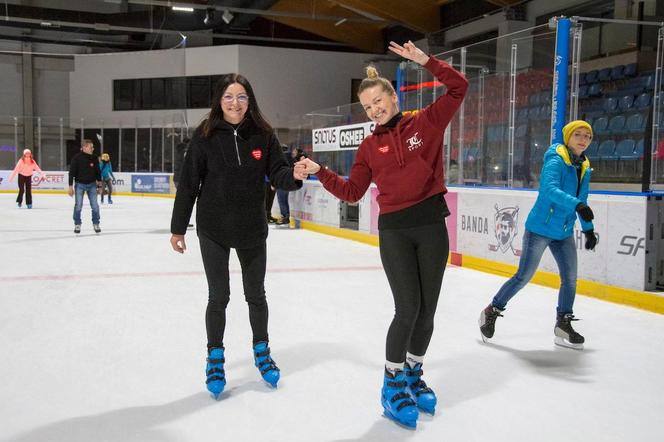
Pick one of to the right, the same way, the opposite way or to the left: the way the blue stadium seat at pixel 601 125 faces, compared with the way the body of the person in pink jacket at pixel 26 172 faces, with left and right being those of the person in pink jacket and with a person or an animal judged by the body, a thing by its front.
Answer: to the right

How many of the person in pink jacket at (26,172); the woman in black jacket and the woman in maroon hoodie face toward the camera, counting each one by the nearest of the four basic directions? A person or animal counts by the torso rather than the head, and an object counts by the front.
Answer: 3

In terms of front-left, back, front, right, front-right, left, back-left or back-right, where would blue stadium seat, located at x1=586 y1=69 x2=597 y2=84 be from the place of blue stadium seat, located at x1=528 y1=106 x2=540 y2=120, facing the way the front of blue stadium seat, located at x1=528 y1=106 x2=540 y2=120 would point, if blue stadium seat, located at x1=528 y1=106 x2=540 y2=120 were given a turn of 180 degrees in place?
front

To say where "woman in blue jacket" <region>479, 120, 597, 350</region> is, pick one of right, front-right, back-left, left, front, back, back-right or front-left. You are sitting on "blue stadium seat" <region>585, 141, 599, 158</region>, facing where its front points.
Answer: front-left

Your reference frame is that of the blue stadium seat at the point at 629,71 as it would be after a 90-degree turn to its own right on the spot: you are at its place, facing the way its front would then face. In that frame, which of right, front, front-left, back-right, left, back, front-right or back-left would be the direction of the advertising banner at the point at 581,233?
back-left

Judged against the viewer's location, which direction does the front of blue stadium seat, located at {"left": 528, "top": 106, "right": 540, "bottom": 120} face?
facing the viewer and to the left of the viewer

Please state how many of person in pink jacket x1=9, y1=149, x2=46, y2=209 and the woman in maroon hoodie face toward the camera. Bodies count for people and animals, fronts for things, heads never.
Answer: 2

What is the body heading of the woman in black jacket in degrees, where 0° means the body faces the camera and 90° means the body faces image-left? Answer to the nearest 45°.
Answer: approximately 0°

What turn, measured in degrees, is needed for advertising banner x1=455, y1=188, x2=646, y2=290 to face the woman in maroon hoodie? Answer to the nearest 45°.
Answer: approximately 45° to its left

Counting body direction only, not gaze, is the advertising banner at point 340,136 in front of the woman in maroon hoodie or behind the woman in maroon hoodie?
behind
